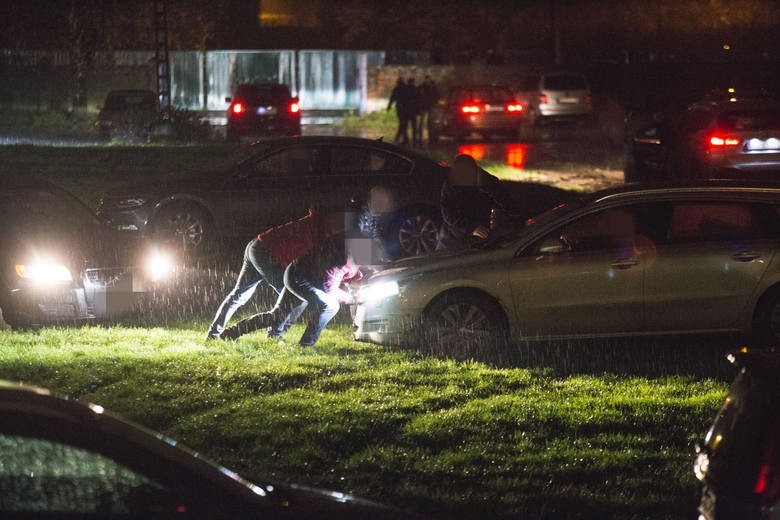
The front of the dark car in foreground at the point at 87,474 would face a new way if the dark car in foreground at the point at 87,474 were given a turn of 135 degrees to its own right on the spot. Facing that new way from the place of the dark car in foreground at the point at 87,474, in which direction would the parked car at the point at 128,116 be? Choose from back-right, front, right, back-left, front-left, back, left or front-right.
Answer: back-right

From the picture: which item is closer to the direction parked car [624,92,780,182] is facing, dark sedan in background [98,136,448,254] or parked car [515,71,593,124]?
the parked car

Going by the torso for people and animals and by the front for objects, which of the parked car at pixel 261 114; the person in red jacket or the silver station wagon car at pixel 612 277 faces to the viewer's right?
the person in red jacket

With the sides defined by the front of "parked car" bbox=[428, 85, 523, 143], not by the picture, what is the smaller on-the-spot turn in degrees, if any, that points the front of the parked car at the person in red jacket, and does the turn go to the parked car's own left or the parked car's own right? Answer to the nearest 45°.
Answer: approximately 135° to the parked car's own left

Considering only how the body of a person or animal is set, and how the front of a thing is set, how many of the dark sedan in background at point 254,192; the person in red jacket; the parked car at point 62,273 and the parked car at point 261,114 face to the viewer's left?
1

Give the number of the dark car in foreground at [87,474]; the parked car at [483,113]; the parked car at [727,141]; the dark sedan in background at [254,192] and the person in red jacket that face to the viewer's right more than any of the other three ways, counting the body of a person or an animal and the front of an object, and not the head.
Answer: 2

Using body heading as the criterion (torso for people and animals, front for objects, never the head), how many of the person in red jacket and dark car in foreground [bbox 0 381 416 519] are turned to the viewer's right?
2

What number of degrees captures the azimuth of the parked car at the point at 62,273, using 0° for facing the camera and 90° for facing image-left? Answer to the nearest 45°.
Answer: approximately 315°

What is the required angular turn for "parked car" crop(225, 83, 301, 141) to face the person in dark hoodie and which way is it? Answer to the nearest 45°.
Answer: approximately 180°

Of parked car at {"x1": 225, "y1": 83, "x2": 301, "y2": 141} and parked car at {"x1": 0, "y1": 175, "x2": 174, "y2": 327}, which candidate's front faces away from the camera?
parked car at {"x1": 225, "y1": 83, "x2": 301, "y2": 141}

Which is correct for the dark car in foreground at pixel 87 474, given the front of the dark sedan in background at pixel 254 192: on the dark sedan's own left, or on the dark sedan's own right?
on the dark sedan's own left

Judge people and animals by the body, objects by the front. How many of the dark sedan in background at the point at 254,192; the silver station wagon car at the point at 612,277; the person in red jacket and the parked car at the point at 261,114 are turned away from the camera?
1

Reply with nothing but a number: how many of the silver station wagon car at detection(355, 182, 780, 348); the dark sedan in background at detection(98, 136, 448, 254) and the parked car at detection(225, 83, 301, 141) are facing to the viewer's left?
2

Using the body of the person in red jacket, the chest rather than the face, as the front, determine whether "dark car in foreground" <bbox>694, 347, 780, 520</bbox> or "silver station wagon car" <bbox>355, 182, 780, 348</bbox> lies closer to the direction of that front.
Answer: the silver station wagon car

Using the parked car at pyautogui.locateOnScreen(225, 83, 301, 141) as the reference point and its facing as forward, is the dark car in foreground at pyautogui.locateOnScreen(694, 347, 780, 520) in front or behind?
behind

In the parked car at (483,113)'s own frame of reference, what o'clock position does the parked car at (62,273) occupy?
the parked car at (62,273) is roughly at 8 o'clock from the parked car at (483,113).

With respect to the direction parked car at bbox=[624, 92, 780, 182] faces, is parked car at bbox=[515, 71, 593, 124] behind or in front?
in front

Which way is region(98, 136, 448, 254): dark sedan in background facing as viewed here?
to the viewer's left

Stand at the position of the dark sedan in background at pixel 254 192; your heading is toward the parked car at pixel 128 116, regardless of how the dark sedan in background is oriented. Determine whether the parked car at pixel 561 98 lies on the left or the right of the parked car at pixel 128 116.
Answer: right

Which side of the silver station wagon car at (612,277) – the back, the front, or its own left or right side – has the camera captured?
left

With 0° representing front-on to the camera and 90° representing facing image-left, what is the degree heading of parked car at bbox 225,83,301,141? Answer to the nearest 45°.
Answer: approximately 180°
